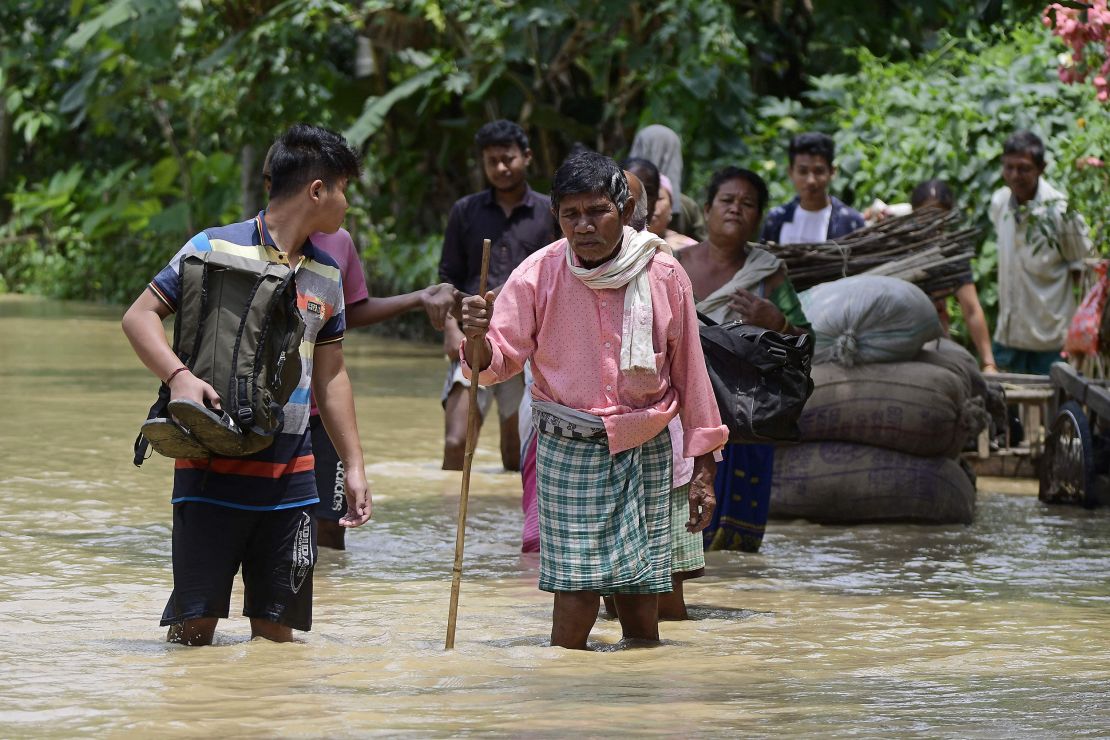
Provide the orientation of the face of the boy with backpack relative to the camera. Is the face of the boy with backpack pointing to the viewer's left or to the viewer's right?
to the viewer's right

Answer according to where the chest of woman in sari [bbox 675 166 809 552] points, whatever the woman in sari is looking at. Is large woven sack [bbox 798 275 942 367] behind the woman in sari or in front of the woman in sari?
behind

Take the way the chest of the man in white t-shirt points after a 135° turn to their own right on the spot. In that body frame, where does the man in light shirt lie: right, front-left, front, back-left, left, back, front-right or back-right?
right

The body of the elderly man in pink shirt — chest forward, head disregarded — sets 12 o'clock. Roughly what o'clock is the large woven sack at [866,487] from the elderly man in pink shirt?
The large woven sack is roughly at 7 o'clock from the elderly man in pink shirt.

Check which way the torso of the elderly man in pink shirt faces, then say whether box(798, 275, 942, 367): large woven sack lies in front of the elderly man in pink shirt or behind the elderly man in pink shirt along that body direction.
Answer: behind

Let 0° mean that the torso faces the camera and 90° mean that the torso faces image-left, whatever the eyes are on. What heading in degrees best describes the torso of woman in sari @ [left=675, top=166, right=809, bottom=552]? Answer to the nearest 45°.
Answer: approximately 0°

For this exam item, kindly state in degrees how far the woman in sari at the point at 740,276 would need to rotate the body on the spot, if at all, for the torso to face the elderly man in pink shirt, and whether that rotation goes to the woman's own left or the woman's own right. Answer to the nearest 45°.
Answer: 0° — they already face them

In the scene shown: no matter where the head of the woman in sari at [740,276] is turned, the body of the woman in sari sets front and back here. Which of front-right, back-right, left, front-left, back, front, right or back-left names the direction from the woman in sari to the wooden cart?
back-left

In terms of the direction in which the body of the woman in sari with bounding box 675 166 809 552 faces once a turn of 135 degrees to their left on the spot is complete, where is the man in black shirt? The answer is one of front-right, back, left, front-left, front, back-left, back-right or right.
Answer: left

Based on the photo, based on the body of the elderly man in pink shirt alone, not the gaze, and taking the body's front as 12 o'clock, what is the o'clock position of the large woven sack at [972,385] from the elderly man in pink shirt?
The large woven sack is roughly at 7 o'clock from the elderly man in pink shirt.
